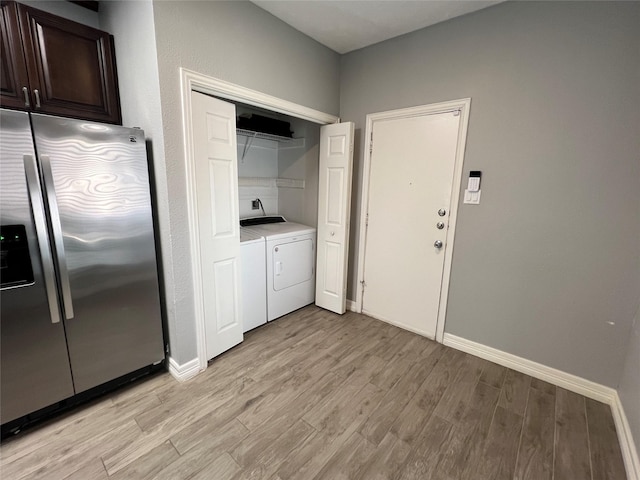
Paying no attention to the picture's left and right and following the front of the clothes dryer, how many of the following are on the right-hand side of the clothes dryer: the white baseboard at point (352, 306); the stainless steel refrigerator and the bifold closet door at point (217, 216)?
2

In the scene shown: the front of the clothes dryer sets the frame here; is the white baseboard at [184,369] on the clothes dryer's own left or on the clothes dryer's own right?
on the clothes dryer's own right

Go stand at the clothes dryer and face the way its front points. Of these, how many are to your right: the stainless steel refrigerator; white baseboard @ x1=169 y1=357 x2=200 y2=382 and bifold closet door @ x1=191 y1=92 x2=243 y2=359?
3

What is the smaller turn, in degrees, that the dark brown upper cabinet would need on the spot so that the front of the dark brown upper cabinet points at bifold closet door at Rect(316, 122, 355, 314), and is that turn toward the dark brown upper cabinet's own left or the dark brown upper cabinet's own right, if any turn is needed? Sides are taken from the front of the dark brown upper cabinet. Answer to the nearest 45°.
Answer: approximately 45° to the dark brown upper cabinet's own left

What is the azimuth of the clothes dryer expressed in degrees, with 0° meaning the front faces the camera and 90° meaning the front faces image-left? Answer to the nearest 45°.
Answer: approximately 315°

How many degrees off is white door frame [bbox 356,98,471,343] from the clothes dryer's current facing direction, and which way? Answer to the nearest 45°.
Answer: approximately 45° to its left

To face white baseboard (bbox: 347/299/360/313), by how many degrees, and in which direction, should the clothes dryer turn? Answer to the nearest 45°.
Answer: approximately 45° to its left

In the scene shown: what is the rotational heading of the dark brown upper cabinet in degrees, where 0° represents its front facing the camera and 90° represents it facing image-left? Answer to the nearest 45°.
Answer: approximately 315°
